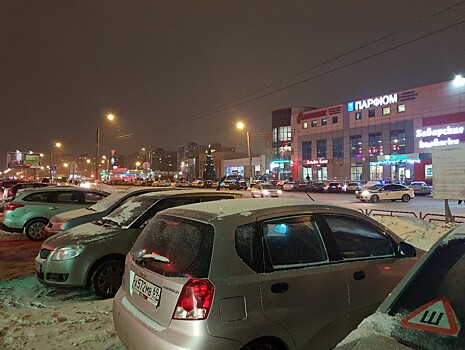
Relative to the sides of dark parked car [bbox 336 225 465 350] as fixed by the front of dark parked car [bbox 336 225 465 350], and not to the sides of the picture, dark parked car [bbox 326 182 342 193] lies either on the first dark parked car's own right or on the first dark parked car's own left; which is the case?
on the first dark parked car's own left

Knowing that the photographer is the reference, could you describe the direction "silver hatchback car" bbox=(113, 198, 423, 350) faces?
facing away from the viewer and to the right of the viewer

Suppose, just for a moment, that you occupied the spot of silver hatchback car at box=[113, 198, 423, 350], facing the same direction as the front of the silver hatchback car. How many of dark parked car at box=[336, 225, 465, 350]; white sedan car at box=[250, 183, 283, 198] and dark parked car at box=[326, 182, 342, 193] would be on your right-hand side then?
1

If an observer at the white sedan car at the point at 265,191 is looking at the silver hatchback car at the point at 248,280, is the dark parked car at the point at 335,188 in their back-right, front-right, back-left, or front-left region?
back-left

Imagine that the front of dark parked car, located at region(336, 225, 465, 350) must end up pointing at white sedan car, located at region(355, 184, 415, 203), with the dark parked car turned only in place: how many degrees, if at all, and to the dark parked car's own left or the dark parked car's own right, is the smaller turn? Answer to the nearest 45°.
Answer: approximately 45° to the dark parked car's own left

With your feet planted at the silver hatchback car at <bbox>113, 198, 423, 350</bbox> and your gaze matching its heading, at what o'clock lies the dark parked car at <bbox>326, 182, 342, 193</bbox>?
The dark parked car is roughly at 11 o'clock from the silver hatchback car.

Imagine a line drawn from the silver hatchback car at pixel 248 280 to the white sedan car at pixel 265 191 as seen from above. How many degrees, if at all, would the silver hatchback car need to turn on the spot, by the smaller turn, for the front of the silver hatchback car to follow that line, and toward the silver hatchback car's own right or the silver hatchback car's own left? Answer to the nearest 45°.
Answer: approximately 45° to the silver hatchback car's own left

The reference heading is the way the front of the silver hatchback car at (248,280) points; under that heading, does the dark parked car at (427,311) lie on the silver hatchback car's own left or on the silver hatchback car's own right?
on the silver hatchback car's own right

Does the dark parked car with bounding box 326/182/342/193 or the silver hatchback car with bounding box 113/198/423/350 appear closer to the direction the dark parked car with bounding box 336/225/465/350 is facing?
the dark parked car

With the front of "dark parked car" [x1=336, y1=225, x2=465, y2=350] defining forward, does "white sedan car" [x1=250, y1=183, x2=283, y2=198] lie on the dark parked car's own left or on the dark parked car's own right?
on the dark parked car's own left

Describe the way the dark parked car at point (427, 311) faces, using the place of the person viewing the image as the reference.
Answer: facing away from the viewer and to the right of the viewer
